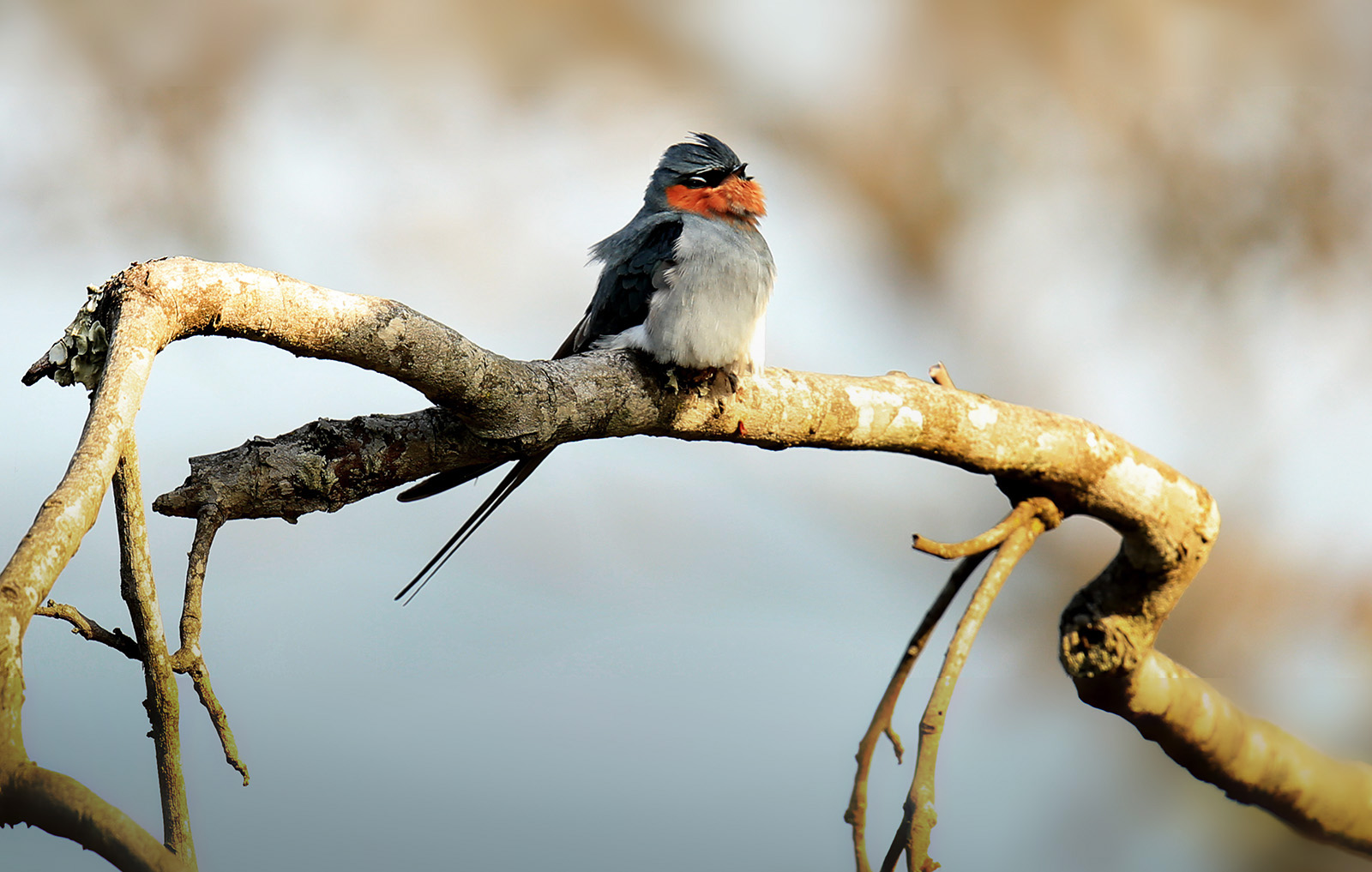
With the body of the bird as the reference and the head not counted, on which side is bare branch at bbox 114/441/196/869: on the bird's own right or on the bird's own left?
on the bird's own right

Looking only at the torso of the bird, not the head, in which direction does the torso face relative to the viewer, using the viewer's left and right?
facing the viewer and to the right of the viewer

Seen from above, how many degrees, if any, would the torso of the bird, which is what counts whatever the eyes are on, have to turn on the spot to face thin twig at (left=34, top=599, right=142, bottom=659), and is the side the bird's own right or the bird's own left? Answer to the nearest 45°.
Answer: approximately 90° to the bird's own right
